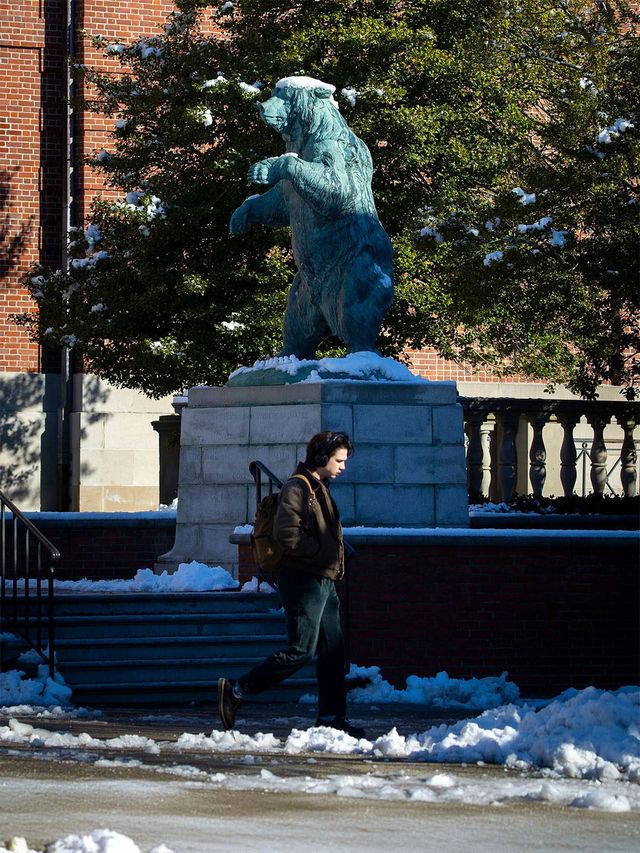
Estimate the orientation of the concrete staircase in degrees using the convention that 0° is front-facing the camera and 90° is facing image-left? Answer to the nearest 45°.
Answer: approximately 0°

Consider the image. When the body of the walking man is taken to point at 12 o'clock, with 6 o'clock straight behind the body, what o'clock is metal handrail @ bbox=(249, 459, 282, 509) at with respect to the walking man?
The metal handrail is roughly at 9 o'clock from the walking man.

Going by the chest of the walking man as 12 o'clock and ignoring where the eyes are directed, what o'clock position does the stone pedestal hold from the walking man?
The stone pedestal is roughly at 9 o'clock from the walking man.

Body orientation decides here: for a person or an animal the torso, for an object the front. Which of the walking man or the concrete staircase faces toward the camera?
the concrete staircase

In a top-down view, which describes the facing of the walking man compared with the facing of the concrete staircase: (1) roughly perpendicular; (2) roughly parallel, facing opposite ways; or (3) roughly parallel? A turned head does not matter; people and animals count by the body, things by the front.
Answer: roughly perpendicular

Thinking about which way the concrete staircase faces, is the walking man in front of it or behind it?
in front

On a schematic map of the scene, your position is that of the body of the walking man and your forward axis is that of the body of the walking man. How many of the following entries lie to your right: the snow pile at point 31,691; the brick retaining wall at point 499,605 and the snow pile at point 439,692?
0

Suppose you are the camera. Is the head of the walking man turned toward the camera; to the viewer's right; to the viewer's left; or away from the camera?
to the viewer's right

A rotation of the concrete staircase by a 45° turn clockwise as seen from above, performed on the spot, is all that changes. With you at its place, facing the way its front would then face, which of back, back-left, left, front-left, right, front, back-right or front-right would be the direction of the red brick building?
back-right

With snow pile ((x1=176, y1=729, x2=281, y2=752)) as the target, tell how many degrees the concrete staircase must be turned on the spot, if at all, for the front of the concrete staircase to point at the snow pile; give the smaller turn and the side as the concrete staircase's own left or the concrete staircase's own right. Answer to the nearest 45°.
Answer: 0° — it already faces it

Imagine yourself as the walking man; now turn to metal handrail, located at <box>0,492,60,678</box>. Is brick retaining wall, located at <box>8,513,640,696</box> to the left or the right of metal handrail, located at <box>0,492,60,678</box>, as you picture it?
right

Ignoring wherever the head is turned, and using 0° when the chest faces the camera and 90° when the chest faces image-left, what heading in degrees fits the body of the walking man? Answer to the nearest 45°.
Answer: approximately 270°

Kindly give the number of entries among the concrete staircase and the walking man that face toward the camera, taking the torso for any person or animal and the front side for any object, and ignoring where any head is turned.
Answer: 1

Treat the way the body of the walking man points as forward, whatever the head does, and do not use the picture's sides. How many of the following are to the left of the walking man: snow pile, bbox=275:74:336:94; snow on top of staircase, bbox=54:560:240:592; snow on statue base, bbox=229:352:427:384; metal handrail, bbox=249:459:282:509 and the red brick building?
5
